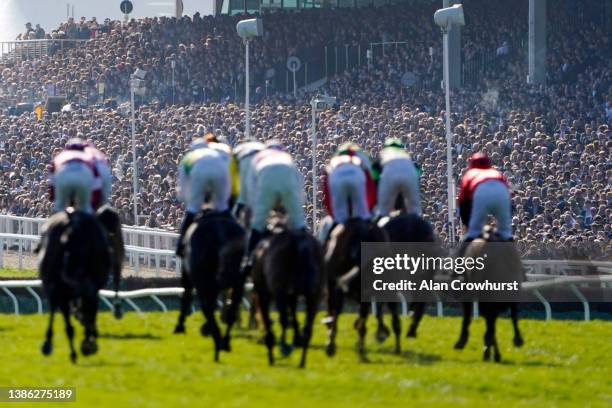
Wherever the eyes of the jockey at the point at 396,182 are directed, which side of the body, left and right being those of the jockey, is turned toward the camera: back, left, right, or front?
back

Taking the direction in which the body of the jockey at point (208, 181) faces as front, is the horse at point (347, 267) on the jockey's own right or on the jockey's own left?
on the jockey's own right

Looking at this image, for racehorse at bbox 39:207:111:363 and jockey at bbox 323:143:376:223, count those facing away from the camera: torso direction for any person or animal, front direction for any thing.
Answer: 2

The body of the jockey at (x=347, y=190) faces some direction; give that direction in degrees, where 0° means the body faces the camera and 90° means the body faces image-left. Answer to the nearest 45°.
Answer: approximately 180°

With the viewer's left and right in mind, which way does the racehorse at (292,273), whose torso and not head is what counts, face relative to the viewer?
facing away from the viewer

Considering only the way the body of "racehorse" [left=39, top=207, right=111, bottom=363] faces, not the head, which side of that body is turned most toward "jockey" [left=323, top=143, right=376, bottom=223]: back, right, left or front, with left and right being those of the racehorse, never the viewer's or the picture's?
right

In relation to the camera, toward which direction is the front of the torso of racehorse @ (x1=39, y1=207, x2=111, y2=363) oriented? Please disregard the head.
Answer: away from the camera

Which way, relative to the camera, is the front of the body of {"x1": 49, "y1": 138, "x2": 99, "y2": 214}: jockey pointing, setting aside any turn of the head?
away from the camera
